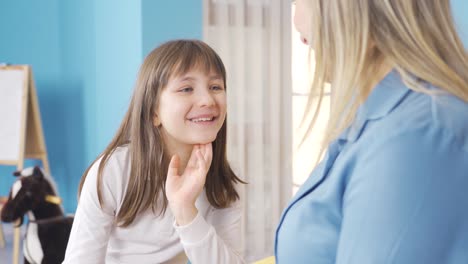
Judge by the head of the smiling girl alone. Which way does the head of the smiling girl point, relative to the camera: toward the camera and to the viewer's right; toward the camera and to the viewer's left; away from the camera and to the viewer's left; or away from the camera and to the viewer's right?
toward the camera and to the viewer's right

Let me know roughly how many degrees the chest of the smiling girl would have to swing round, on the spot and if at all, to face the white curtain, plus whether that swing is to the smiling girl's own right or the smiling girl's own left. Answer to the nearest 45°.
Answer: approximately 135° to the smiling girl's own left

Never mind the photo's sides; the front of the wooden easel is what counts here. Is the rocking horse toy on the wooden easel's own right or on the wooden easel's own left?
on the wooden easel's own left

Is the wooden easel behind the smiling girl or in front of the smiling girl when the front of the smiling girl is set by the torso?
behind

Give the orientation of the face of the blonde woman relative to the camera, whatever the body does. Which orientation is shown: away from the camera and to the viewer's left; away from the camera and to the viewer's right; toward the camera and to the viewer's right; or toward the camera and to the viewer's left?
away from the camera and to the viewer's left

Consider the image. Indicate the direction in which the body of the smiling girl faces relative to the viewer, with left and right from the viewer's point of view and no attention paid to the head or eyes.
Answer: facing the viewer and to the right of the viewer

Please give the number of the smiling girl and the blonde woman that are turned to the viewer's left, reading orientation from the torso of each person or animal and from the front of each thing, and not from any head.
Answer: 1

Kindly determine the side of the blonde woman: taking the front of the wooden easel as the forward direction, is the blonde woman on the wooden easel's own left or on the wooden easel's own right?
on the wooden easel's own left

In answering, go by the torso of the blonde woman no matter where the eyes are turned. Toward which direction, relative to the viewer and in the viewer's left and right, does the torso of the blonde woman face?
facing to the left of the viewer

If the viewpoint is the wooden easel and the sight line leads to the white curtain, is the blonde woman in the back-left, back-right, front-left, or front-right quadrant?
front-right

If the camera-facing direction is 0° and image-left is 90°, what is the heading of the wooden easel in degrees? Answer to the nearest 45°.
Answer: approximately 45°

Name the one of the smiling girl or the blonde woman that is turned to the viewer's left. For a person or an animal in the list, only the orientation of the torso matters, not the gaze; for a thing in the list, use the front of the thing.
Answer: the blonde woman
